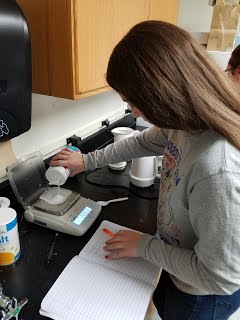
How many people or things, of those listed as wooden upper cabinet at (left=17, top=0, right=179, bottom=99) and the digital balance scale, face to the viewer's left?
0

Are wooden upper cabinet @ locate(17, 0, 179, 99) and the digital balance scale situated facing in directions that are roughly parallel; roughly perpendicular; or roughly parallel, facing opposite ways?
roughly parallel

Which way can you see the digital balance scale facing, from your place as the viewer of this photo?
facing the viewer and to the right of the viewer

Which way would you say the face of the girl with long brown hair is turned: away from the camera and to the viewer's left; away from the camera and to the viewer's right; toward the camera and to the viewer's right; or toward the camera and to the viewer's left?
away from the camera and to the viewer's left

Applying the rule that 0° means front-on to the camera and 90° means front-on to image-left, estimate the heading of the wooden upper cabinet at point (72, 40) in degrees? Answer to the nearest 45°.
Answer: approximately 315°
